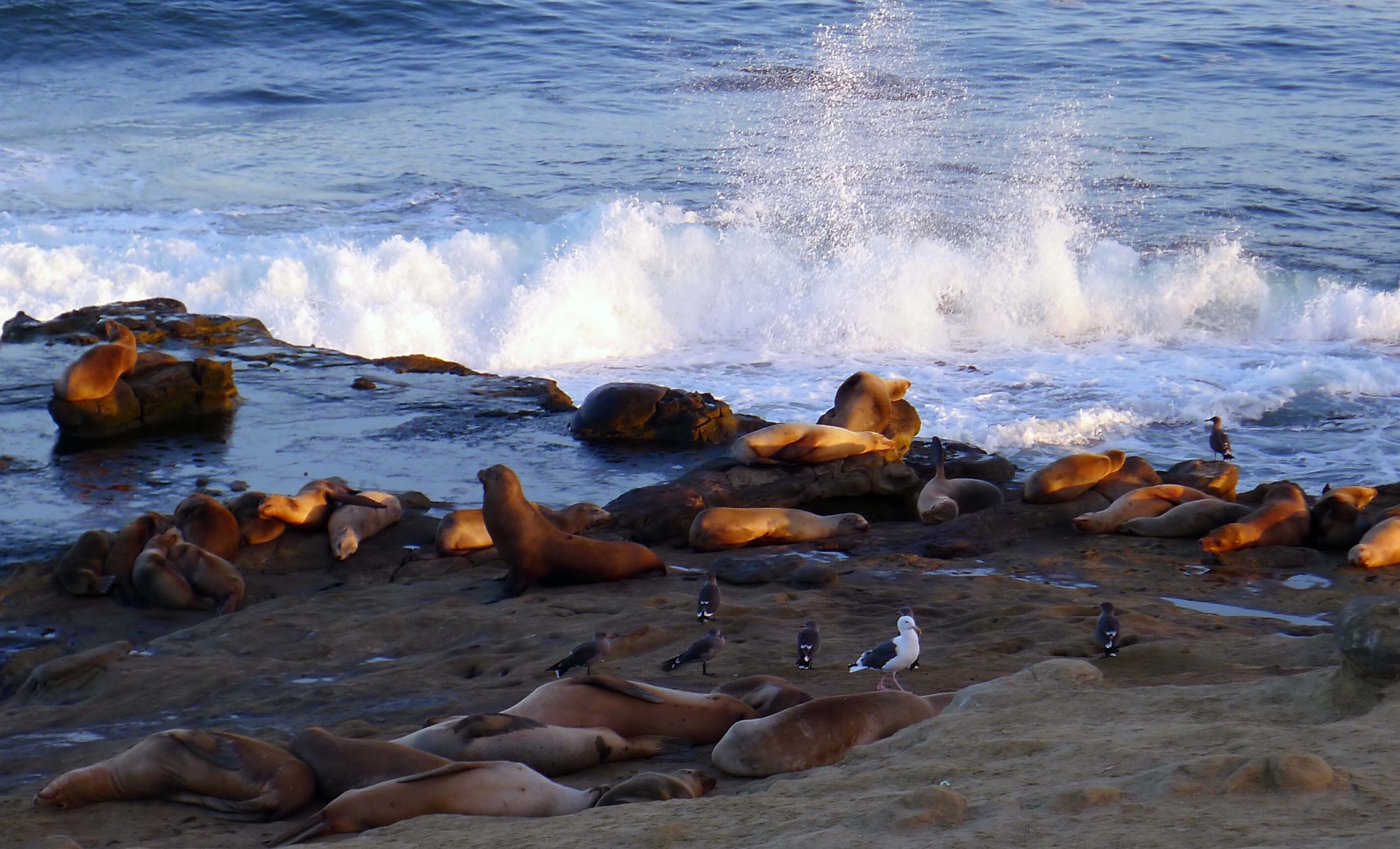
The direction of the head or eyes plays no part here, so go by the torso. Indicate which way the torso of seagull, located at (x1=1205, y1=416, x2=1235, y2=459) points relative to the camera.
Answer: to the viewer's left

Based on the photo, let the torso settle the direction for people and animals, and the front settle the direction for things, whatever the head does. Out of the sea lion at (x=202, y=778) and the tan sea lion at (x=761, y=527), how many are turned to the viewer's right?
1

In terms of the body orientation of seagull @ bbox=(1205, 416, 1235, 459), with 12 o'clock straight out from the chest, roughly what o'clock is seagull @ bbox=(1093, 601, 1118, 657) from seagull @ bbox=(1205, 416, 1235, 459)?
seagull @ bbox=(1093, 601, 1118, 657) is roughly at 9 o'clock from seagull @ bbox=(1205, 416, 1235, 459).

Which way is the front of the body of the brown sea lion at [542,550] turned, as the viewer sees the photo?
to the viewer's left

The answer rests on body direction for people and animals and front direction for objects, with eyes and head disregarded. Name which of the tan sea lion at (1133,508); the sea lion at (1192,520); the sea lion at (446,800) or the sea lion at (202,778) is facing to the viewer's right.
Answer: the sea lion at (446,800)

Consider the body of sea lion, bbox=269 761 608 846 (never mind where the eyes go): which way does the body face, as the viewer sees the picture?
to the viewer's right

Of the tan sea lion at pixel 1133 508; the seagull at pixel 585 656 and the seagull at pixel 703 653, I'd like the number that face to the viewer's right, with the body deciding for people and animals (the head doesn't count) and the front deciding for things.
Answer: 2

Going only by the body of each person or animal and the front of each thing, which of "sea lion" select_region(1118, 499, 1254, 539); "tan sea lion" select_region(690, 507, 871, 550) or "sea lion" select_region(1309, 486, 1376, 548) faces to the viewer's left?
"sea lion" select_region(1118, 499, 1254, 539)

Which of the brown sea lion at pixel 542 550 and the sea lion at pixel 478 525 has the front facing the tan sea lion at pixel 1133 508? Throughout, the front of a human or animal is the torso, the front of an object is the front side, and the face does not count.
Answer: the sea lion

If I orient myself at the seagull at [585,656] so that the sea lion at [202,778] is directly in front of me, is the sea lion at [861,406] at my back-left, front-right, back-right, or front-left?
back-right
